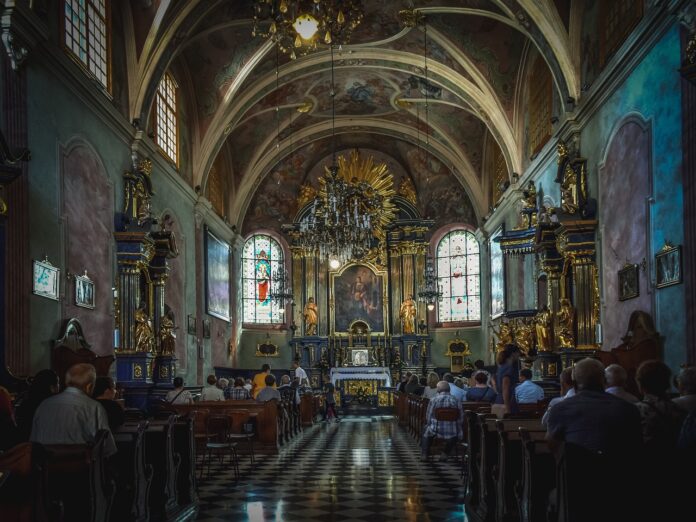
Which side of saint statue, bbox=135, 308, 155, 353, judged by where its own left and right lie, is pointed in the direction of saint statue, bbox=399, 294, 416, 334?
left

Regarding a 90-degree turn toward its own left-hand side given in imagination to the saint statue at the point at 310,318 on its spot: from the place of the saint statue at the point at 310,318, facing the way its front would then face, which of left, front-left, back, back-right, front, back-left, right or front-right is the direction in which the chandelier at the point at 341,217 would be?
right

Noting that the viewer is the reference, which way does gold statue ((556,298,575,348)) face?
facing the viewer and to the left of the viewer

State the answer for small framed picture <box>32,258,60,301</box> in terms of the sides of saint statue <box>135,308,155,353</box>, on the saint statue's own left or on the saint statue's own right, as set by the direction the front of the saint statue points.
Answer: on the saint statue's own right

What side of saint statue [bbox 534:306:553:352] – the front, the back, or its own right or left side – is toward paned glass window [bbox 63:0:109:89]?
front

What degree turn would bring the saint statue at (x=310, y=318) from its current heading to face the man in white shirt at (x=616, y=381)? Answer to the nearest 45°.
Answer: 0° — it already faces them

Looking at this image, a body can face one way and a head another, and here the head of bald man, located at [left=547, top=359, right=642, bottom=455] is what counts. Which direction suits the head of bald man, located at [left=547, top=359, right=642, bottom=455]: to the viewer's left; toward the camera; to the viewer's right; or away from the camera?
away from the camera

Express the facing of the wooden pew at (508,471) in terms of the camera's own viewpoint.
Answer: facing away from the viewer

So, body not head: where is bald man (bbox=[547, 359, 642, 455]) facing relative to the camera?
away from the camera

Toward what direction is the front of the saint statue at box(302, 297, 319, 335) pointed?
toward the camera

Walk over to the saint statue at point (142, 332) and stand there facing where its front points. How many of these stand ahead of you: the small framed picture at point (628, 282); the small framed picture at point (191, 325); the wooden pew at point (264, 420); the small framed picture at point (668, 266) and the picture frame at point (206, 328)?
3

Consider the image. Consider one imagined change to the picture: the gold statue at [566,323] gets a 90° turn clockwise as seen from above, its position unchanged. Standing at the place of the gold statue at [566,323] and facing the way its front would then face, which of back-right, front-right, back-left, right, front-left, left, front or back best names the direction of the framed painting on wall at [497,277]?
front-right

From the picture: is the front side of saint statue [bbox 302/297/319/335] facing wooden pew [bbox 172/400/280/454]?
yes

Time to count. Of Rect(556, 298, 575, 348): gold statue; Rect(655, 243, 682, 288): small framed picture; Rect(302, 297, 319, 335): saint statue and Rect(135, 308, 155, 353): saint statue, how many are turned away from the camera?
0

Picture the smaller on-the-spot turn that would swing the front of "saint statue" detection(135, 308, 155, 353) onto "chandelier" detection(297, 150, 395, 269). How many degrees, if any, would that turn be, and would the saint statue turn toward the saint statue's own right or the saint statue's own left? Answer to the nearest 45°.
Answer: approximately 90° to the saint statue's own left
